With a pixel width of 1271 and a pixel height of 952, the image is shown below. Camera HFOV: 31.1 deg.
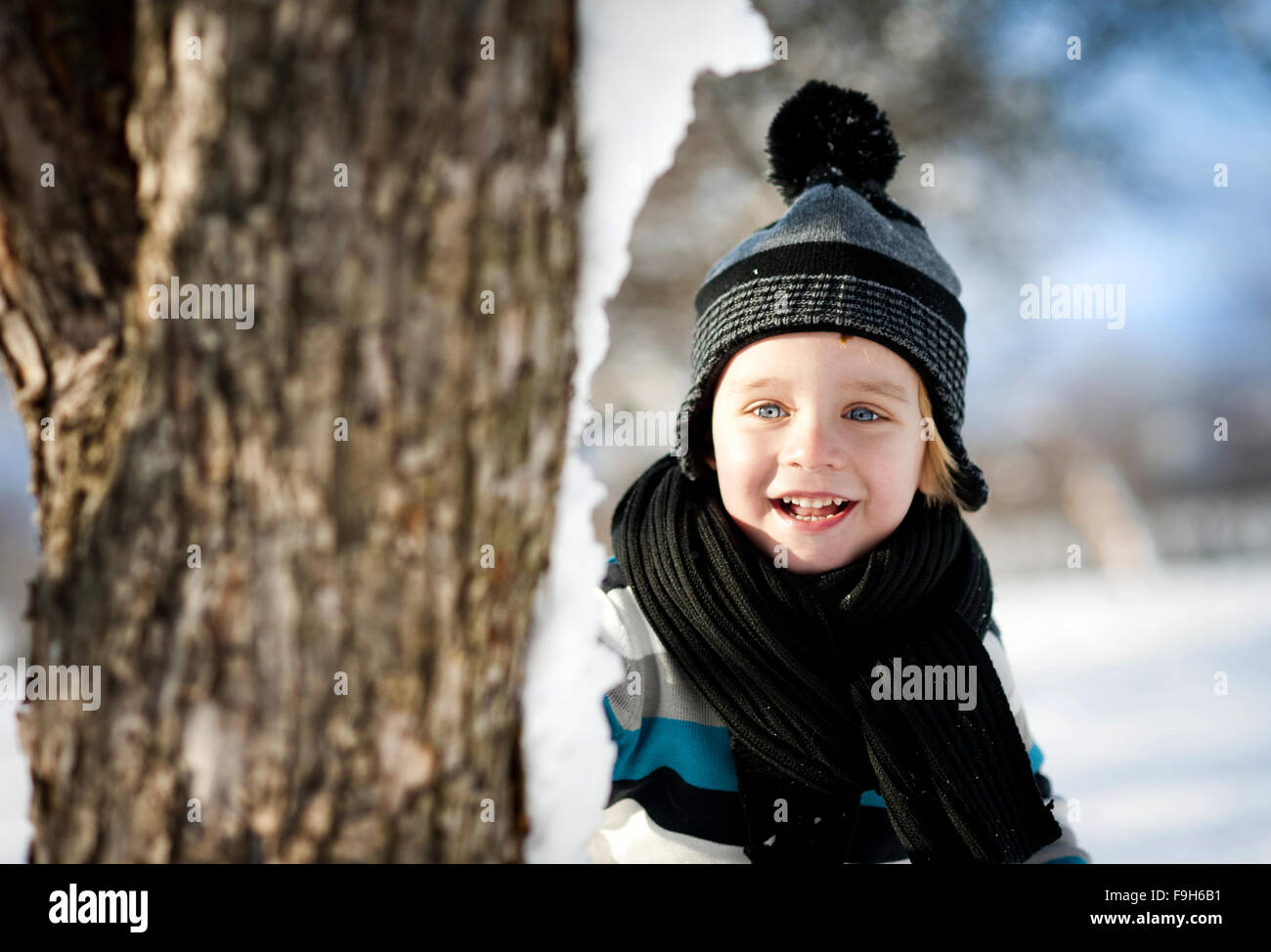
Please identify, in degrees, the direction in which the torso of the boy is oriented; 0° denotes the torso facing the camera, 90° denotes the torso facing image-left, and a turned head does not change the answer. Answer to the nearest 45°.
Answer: approximately 0°
